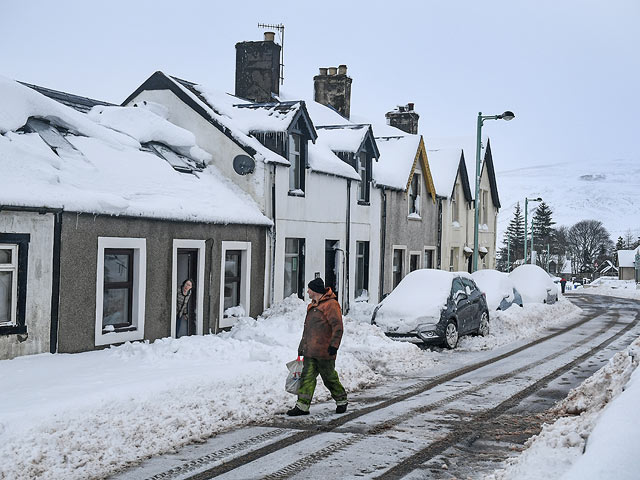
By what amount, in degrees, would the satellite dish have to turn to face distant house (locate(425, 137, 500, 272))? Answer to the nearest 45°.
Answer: approximately 90° to its left

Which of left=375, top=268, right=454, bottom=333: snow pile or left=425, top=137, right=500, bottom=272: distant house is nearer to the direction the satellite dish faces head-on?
the snow pile

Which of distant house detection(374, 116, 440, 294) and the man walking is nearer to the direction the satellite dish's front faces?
the man walking

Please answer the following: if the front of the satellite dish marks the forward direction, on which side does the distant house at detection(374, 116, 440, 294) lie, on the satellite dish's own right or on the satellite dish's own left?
on the satellite dish's own left

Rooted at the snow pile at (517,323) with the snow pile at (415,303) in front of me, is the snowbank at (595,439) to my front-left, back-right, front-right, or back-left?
front-left

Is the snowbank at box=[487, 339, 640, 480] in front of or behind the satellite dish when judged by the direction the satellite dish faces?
in front

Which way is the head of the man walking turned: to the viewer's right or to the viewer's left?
to the viewer's left

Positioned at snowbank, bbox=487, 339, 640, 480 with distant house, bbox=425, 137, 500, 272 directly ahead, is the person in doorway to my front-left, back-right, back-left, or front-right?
front-left

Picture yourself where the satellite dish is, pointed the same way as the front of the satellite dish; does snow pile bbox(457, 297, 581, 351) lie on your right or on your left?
on your left

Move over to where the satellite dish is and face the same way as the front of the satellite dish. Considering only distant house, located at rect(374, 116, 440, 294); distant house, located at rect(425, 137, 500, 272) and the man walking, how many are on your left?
2

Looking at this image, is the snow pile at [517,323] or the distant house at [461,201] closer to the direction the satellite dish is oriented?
the snow pile

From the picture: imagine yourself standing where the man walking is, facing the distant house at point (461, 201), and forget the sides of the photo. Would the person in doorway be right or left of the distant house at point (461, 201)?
left

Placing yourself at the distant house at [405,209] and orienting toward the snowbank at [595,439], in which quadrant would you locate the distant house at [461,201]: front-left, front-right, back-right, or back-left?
back-left

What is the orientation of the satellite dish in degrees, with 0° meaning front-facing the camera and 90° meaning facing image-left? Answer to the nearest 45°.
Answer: approximately 315°

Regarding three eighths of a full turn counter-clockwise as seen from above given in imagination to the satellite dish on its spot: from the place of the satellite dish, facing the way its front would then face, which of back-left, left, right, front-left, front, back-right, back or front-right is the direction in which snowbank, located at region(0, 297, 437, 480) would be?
back

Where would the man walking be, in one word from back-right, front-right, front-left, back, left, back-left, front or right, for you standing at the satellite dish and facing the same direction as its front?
front-right
